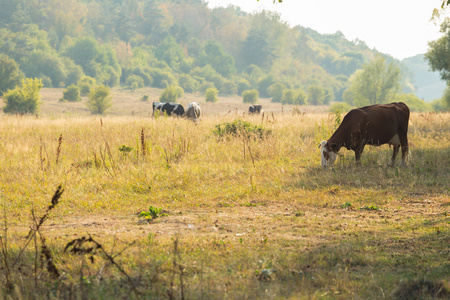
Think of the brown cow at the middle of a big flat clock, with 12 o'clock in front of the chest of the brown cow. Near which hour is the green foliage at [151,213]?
The green foliage is roughly at 10 o'clock from the brown cow.

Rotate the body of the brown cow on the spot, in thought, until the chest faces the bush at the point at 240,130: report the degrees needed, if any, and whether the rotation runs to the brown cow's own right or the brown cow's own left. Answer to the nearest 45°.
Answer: approximately 45° to the brown cow's own right

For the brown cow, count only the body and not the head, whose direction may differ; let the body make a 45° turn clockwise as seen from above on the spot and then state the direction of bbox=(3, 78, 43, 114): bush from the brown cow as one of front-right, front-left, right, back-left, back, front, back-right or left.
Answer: front

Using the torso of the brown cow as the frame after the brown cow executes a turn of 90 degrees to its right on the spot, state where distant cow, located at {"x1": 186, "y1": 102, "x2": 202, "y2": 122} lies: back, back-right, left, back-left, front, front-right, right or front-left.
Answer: front-left

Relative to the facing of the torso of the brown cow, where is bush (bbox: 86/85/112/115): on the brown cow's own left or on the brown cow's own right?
on the brown cow's own right

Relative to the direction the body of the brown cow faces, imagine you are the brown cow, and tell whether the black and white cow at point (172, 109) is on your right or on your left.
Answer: on your right

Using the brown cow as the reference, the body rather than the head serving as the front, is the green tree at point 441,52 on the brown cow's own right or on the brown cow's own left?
on the brown cow's own right

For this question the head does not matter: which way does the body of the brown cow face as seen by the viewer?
to the viewer's left
